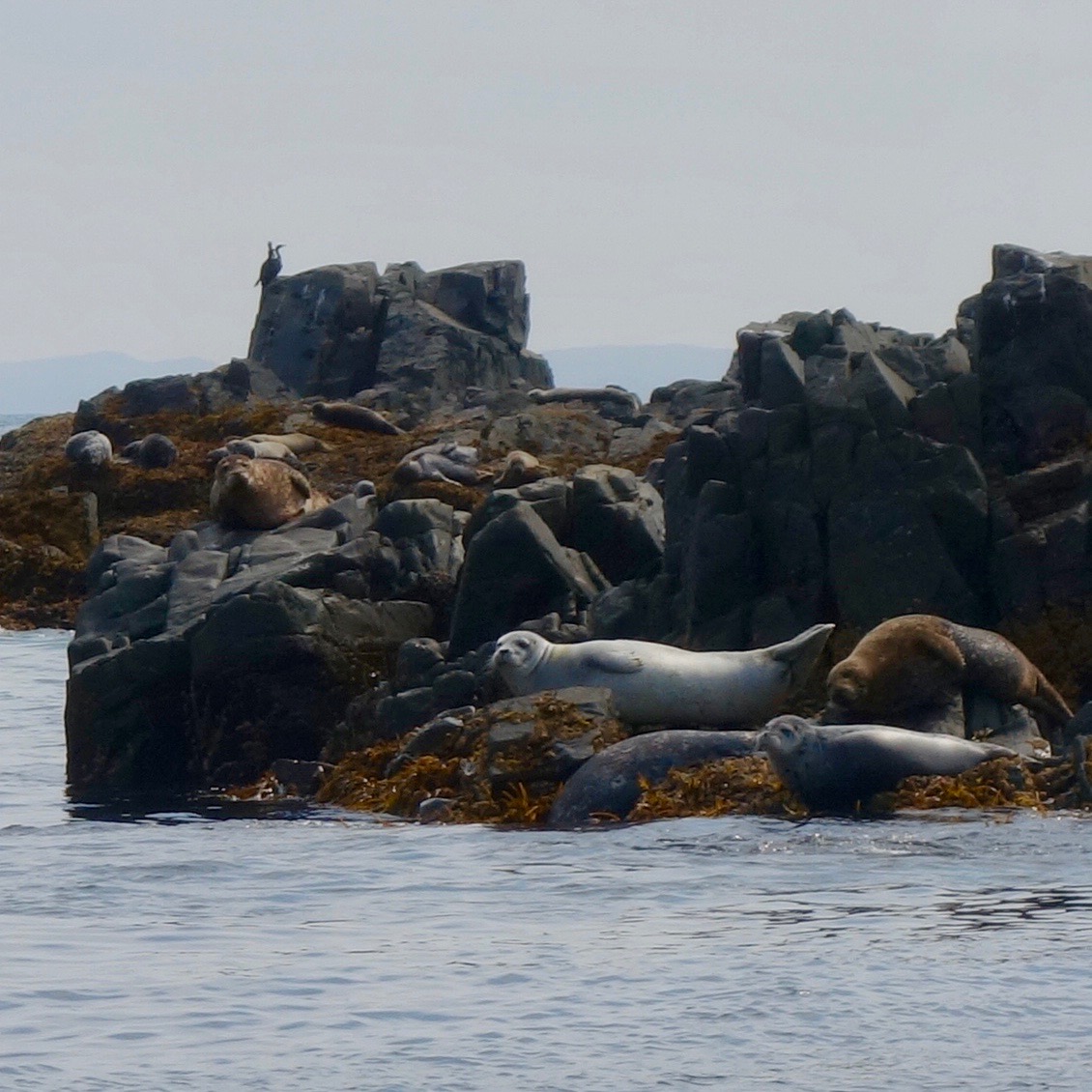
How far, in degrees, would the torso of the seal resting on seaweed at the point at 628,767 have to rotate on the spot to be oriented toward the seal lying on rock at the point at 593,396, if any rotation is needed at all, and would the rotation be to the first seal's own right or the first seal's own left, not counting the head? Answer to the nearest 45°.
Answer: approximately 90° to the first seal's own right

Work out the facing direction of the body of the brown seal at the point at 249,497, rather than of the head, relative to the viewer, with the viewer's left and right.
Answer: facing the viewer and to the left of the viewer

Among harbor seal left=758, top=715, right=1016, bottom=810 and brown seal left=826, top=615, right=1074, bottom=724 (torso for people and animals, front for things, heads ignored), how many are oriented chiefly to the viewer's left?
2

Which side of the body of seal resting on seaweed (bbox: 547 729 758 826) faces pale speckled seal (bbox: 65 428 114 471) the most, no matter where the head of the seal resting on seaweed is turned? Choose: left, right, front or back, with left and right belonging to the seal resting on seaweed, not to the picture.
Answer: right

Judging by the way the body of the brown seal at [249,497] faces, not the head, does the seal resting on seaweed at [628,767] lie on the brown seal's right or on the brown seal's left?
on the brown seal's left

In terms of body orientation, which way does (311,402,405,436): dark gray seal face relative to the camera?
to the viewer's left

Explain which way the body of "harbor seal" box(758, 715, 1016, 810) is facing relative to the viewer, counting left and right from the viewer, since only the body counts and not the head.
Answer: facing to the left of the viewer

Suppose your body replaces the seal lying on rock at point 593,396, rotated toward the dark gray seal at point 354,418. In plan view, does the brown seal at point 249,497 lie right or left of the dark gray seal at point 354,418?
left

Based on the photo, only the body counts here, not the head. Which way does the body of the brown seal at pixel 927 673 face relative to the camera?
to the viewer's left

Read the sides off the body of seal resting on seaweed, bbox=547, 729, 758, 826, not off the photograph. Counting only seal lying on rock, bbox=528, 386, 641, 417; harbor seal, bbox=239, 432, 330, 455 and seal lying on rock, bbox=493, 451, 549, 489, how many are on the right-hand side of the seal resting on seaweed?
3
